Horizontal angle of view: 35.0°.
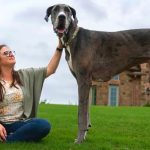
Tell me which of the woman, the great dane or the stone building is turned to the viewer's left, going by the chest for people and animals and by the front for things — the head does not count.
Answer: the great dane

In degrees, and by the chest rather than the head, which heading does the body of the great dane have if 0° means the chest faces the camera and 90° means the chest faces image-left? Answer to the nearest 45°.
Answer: approximately 90°

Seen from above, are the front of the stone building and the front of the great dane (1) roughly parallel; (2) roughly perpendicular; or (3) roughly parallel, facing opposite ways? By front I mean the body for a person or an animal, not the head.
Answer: roughly perpendicular

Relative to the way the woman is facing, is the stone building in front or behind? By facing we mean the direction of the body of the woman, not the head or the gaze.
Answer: behind

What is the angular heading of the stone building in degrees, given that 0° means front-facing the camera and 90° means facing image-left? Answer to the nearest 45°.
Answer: approximately 0°

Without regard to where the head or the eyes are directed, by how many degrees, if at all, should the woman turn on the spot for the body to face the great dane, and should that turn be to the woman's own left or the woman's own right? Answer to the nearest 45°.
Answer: approximately 90° to the woman's own left

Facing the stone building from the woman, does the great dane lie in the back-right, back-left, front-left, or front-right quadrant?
front-right

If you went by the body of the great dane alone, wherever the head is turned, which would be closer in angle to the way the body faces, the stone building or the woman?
the woman

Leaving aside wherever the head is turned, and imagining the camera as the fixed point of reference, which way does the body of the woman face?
toward the camera

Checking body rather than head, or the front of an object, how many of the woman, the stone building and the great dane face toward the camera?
2

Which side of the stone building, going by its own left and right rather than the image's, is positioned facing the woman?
front

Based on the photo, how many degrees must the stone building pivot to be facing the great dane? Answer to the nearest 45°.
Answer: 0° — it already faces it
